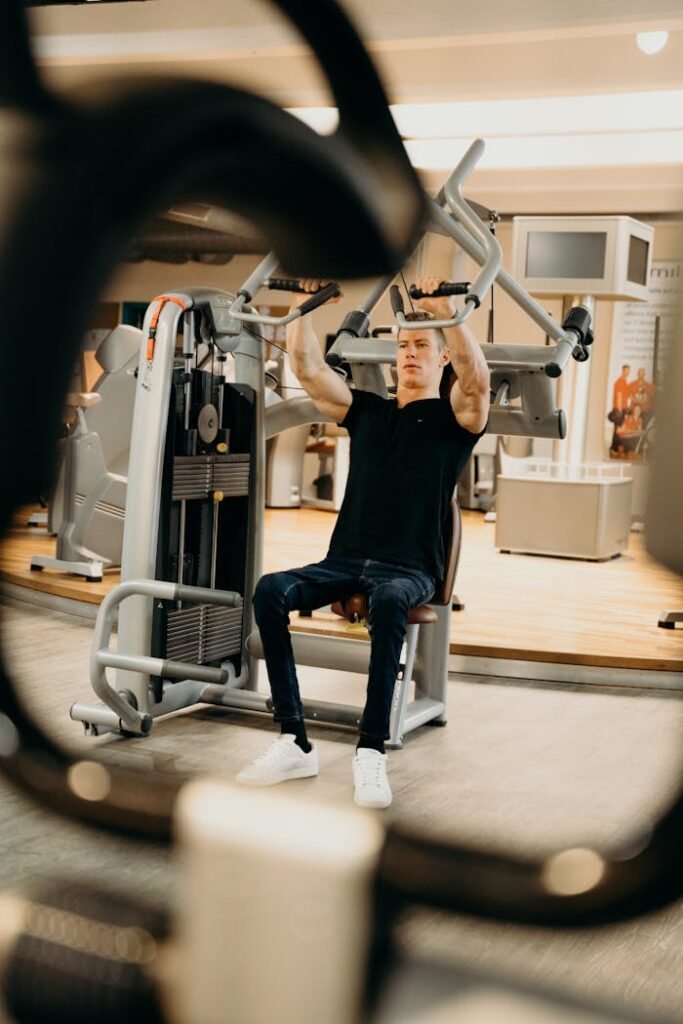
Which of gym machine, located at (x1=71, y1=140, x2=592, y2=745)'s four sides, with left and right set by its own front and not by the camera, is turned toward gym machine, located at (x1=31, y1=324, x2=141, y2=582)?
right

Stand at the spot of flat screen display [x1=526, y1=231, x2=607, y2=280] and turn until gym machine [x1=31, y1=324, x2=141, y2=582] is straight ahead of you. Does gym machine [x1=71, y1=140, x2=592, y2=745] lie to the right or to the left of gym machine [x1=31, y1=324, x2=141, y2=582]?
left

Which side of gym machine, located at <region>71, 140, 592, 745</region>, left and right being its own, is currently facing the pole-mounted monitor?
back

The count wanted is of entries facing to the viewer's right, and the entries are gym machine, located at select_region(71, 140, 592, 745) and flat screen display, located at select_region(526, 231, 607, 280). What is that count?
0

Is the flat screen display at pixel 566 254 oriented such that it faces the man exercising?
yes

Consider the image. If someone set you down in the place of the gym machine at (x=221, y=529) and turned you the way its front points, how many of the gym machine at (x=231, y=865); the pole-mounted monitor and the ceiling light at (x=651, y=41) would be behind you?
2

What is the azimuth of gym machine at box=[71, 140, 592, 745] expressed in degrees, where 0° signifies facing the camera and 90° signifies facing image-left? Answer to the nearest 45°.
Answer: approximately 45°

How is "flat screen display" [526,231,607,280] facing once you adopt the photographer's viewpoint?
facing the viewer

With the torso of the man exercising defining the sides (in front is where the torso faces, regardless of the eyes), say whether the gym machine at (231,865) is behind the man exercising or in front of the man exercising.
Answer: in front

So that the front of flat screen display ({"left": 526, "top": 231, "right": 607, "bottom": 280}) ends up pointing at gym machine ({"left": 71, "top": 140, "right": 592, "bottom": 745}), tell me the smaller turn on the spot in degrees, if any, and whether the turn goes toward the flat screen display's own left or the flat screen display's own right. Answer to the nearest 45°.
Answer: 0° — it already faces it
